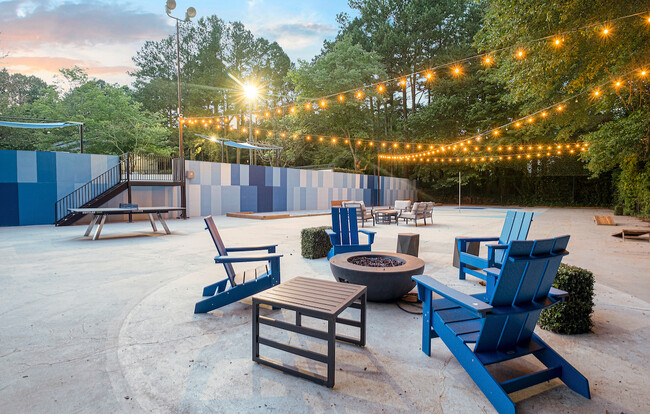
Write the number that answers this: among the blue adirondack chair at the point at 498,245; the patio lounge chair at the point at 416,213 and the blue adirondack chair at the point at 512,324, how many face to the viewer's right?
0

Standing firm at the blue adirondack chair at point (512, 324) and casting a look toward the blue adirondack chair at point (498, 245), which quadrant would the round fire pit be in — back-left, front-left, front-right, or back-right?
front-left

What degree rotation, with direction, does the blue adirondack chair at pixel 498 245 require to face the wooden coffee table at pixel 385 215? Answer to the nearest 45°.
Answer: approximately 90° to its right

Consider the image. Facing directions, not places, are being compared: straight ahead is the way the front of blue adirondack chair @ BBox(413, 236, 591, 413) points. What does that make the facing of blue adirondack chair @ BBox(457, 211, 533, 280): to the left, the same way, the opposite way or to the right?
to the left

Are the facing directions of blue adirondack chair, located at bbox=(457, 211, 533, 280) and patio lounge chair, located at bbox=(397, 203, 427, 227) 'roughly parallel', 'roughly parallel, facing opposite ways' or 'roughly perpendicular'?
roughly perpendicular

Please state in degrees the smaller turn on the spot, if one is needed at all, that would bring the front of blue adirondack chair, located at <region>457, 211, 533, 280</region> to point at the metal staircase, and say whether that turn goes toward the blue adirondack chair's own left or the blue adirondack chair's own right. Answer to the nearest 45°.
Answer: approximately 45° to the blue adirondack chair's own right

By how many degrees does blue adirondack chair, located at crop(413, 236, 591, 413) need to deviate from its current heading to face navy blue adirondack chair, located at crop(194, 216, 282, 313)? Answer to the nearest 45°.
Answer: approximately 45° to its left

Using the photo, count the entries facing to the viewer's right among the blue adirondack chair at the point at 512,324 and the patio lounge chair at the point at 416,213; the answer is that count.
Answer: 0

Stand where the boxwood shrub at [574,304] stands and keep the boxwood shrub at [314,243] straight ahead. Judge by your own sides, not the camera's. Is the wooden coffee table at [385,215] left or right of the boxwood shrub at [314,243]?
right

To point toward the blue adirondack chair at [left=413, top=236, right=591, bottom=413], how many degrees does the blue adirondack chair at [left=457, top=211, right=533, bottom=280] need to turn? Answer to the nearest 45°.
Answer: approximately 45° to its left

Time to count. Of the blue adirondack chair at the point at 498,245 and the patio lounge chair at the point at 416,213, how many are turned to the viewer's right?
0

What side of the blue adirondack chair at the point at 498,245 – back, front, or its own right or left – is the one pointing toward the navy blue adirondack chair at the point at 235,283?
front

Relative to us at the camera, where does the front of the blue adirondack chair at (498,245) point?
facing the viewer and to the left of the viewer

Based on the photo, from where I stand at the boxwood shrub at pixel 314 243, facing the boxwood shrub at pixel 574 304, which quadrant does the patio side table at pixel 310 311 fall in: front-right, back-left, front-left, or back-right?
front-right

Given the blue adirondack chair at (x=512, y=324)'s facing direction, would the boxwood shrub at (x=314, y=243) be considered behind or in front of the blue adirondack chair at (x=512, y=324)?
in front

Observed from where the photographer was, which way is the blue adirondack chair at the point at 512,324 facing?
facing away from the viewer and to the left of the viewer
